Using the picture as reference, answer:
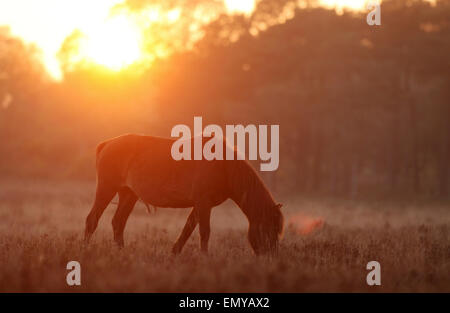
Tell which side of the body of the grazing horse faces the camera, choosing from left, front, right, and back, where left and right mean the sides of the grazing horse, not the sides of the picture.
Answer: right

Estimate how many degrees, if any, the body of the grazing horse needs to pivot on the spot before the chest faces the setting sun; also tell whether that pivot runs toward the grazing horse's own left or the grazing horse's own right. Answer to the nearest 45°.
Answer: approximately 90° to the grazing horse's own left
